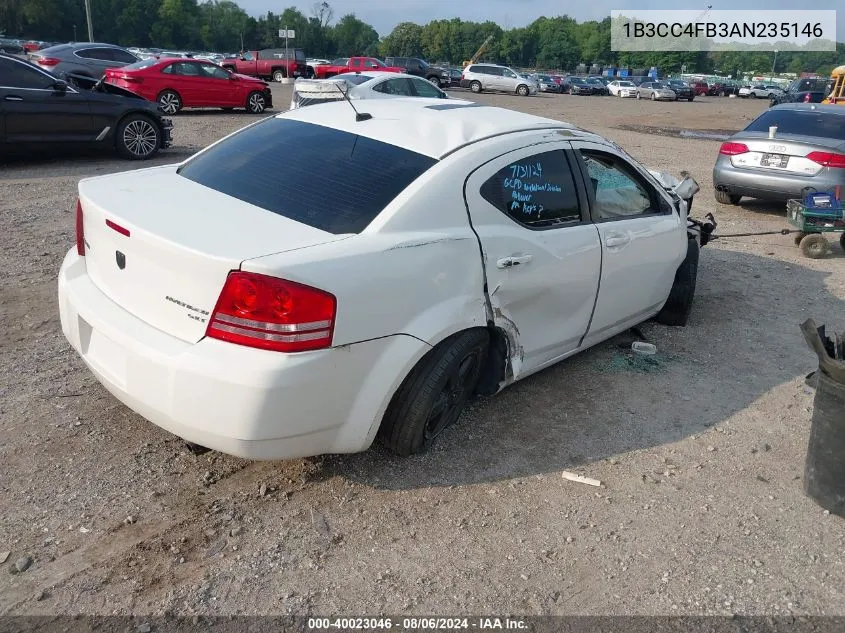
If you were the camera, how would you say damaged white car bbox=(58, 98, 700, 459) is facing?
facing away from the viewer and to the right of the viewer

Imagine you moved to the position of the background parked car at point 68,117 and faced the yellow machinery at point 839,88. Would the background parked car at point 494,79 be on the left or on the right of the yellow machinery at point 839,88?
left

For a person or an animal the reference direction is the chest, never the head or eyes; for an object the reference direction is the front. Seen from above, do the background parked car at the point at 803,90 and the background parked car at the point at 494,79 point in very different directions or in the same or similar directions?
very different directions

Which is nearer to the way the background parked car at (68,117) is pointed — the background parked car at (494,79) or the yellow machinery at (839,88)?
the yellow machinery

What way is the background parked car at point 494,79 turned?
to the viewer's right

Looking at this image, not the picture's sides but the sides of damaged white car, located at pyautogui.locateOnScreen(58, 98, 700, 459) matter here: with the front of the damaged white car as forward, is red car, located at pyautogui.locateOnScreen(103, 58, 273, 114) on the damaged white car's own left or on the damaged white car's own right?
on the damaged white car's own left
